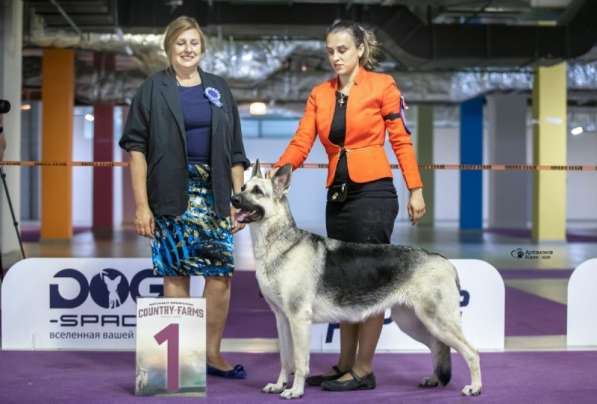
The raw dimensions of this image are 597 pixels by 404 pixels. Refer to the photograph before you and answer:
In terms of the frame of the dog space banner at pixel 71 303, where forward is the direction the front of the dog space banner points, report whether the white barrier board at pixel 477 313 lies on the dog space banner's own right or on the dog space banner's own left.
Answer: on the dog space banner's own left

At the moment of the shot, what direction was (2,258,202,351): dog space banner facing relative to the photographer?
facing the viewer

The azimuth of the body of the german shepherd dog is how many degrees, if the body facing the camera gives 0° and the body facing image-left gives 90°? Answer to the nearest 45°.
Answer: approximately 90°

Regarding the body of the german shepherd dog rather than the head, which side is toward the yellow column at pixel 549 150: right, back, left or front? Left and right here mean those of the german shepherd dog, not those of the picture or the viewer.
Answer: right

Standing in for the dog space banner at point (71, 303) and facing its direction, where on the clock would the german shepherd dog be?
The german shepherd dog is roughly at 11 o'clock from the dog space banner.

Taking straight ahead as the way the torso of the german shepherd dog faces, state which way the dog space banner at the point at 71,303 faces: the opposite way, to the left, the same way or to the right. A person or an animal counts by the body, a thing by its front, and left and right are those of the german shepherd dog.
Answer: to the left

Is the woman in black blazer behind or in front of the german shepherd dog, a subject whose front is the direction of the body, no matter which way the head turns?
in front

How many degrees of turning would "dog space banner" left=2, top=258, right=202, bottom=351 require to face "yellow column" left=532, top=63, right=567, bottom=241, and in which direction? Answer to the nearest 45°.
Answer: approximately 135° to its left

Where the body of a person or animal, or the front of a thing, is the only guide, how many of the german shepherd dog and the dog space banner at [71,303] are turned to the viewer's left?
1

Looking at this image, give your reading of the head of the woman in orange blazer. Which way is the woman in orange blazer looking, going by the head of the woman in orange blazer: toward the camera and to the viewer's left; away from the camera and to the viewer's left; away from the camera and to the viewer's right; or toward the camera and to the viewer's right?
toward the camera and to the viewer's left

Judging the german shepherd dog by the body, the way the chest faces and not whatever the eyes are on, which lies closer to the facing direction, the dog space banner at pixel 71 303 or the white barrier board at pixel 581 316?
the dog space banner

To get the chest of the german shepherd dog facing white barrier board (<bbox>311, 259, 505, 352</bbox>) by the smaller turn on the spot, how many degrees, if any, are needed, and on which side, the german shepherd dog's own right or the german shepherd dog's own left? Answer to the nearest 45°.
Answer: approximately 135° to the german shepherd dog's own right

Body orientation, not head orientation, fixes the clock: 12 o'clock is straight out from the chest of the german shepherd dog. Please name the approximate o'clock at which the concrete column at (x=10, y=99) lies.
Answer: The concrete column is roughly at 2 o'clock from the german shepherd dog.
